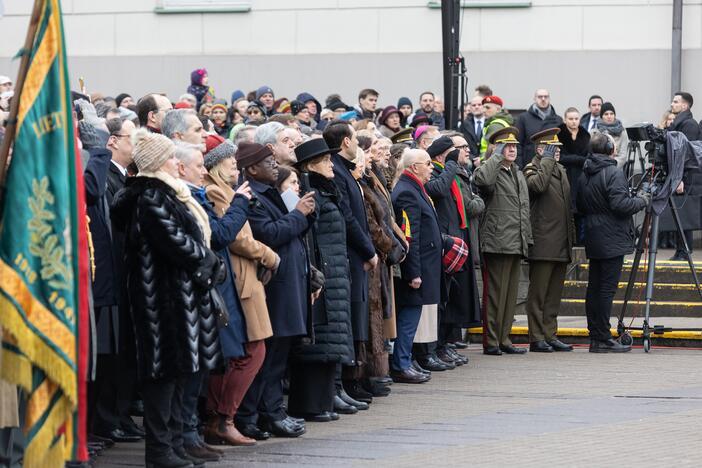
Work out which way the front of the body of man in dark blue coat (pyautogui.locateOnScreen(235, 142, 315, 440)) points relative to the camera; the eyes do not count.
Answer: to the viewer's right

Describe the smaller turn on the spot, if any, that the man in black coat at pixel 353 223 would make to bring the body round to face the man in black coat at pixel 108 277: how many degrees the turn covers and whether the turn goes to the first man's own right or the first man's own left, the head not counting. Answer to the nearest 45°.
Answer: approximately 135° to the first man's own right

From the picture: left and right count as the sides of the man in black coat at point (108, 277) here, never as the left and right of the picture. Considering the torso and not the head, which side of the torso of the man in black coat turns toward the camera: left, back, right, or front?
right

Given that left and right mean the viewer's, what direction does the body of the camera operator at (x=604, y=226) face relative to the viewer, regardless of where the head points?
facing away from the viewer and to the right of the viewer

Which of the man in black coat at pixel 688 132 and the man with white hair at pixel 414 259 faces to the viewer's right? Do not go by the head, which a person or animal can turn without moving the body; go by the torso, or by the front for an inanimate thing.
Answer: the man with white hair

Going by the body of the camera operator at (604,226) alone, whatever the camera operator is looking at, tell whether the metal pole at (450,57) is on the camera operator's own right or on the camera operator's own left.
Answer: on the camera operator's own left

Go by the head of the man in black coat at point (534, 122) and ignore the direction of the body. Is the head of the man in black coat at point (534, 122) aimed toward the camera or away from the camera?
toward the camera

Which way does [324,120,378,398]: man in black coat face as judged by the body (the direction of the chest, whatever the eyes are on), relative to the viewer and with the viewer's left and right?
facing to the right of the viewer

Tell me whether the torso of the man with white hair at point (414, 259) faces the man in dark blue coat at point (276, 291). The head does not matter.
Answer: no

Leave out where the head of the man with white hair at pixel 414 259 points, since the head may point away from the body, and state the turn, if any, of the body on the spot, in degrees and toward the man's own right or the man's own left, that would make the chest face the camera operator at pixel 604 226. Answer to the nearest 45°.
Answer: approximately 45° to the man's own left

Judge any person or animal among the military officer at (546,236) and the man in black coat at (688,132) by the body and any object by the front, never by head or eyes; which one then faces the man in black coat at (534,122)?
the man in black coat at (688,132)

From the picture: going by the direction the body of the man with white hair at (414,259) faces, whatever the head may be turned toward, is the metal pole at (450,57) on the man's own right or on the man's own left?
on the man's own left

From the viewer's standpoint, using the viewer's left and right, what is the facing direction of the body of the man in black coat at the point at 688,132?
facing to the left of the viewer

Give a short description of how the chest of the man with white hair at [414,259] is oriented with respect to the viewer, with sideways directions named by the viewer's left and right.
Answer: facing to the right of the viewer
